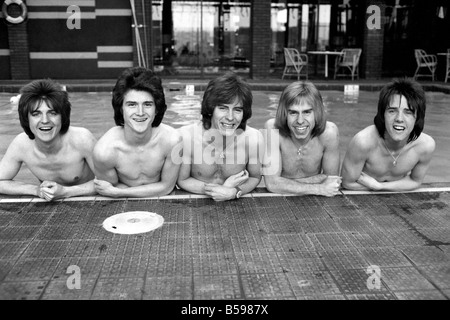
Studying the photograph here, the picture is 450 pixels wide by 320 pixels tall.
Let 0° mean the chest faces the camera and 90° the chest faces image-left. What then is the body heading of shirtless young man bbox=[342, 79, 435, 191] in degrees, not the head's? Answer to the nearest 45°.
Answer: approximately 0°

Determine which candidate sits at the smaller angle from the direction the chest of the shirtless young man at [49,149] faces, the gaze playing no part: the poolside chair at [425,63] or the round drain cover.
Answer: the round drain cover

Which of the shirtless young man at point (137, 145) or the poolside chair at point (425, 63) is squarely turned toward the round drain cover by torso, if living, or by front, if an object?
the shirtless young man

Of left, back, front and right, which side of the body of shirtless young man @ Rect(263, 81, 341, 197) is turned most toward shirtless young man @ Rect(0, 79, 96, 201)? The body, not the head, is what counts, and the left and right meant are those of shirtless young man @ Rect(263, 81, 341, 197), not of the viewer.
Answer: right

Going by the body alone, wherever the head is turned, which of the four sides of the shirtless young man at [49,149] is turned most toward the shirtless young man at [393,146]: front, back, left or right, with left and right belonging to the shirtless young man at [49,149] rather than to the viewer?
left

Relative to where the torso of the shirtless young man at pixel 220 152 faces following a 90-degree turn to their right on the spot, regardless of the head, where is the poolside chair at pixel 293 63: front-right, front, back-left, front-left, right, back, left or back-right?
right

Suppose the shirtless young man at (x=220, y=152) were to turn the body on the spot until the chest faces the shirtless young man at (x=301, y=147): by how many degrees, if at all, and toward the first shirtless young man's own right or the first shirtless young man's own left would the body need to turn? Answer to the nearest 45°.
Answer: approximately 90° to the first shirtless young man's own left

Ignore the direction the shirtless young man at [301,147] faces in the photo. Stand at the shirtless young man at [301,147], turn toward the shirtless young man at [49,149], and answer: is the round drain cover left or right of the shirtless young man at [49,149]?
left

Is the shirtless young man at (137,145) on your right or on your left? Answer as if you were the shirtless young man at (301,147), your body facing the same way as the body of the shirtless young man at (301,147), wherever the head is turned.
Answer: on your right

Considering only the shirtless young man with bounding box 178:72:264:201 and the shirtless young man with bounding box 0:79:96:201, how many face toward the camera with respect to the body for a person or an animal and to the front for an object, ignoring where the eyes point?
2

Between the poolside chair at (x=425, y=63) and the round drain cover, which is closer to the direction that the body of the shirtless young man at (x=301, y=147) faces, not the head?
the round drain cover
